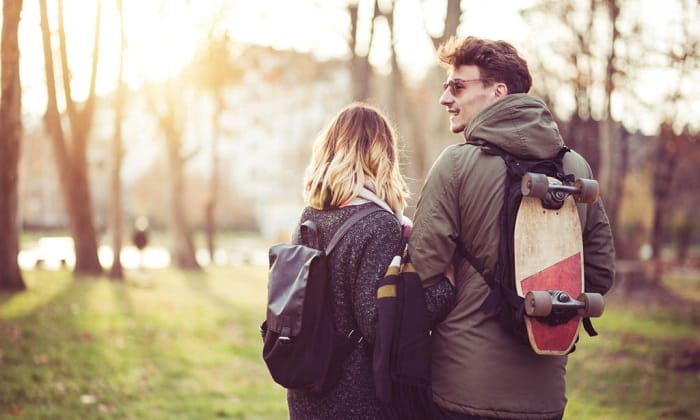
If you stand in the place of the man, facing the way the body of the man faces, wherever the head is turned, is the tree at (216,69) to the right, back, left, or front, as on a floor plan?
front

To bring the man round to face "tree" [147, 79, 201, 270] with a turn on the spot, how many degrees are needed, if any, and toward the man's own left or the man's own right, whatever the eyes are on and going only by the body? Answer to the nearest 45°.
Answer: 0° — they already face it

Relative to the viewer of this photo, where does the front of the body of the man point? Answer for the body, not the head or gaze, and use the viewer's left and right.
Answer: facing away from the viewer and to the left of the viewer

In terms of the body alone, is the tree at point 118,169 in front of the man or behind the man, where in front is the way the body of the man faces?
in front

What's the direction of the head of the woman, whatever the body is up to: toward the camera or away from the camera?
away from the camera

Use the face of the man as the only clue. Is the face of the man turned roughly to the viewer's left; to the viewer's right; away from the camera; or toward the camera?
to the viewer's left

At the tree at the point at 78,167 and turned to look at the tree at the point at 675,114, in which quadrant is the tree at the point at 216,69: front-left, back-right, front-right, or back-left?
front-left

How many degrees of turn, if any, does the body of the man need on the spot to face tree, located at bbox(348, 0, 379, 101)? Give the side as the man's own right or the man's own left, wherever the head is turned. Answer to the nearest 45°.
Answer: approximately 45° to the man's own right
